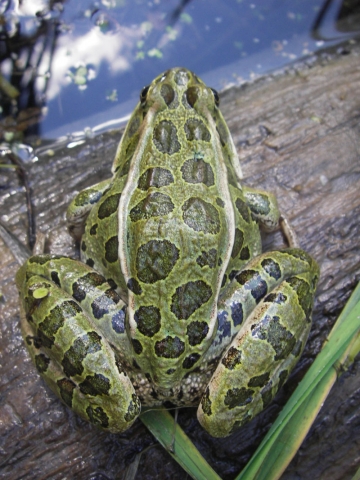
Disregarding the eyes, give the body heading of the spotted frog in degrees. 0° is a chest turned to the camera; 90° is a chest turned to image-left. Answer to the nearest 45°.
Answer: approximately 180°
